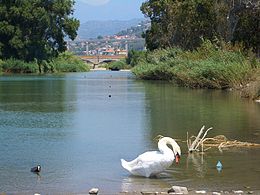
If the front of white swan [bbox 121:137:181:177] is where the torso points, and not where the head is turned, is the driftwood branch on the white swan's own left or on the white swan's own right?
on the white swan's own left

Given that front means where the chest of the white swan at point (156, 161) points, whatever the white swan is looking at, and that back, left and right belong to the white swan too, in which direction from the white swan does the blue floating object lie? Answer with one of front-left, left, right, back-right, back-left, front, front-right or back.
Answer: front-left

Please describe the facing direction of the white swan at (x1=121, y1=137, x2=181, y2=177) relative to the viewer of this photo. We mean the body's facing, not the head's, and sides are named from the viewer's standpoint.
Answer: facing to the right of the viewer
